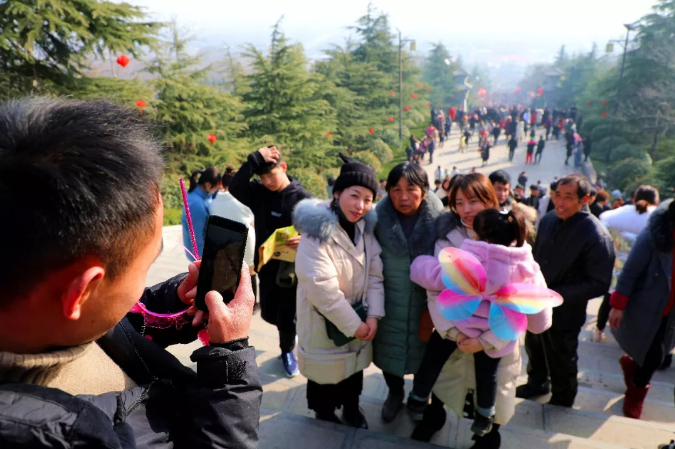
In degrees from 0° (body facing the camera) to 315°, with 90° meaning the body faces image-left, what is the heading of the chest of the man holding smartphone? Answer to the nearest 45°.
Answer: approximately 225°

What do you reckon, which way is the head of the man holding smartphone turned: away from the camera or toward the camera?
away from the camera

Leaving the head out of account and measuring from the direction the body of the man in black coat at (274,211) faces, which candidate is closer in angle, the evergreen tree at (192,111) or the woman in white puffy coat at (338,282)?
the woman in white puffy coat

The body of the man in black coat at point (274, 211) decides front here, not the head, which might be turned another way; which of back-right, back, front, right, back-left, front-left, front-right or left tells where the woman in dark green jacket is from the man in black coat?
front-left

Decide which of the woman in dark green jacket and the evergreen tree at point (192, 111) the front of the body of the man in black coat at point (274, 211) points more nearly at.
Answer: the woman in dark green jacket

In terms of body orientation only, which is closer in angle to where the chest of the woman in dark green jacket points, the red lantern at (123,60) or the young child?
the young child

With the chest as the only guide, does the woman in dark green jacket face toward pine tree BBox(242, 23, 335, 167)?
no

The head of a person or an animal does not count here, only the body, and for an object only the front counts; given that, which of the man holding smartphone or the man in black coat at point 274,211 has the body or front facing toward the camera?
the man in black coat

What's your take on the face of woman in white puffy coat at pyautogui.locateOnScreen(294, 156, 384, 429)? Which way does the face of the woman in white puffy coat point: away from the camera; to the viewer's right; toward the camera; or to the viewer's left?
toward the camera

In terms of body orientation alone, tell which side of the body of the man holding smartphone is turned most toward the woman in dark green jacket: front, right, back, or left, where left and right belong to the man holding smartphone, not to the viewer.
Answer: front

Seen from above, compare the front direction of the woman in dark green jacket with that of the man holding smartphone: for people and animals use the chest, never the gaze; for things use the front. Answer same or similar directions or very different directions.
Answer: very different directions

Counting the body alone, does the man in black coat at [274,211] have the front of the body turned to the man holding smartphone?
yes

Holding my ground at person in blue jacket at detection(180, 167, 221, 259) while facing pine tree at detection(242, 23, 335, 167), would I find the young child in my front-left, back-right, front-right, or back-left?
back-right

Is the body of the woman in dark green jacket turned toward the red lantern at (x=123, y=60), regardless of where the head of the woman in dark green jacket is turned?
no

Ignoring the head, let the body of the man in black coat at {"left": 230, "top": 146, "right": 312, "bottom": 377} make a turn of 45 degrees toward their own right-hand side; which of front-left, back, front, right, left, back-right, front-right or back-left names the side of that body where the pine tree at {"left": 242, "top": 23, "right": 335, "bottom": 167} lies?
back-right

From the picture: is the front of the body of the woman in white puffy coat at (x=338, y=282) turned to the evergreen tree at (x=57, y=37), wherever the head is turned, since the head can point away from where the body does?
no

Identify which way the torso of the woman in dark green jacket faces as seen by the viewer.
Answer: toward the camera

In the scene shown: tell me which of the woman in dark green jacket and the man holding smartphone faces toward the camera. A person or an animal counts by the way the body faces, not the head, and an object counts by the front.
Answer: the woman in dark green jacket

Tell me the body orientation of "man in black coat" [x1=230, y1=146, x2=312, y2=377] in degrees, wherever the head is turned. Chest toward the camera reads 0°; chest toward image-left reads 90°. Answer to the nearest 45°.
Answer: approximately 0°

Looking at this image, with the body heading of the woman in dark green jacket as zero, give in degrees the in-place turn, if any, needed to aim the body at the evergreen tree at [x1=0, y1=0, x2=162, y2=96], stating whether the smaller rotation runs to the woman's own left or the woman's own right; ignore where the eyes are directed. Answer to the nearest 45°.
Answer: approximately 135° to the woman's own right
